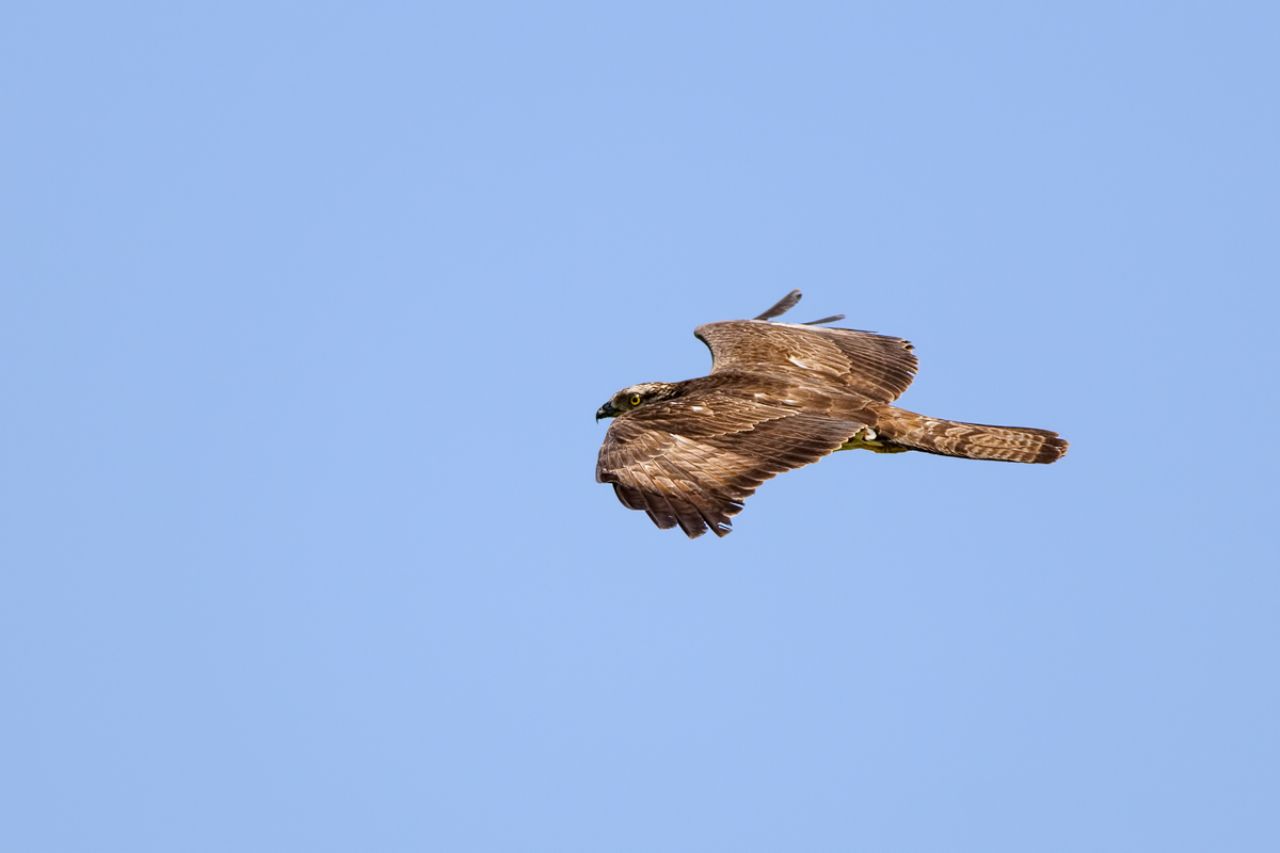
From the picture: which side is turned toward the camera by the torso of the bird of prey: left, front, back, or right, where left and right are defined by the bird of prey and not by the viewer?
left
